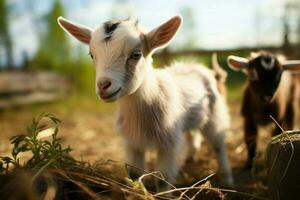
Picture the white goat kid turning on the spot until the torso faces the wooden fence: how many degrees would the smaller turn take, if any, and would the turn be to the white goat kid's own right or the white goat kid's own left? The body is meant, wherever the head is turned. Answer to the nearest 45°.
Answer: approximately 135° to the white goat kid's own right

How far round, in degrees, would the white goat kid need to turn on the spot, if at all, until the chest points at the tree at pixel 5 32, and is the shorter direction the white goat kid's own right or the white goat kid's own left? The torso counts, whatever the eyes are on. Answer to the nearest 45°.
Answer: approximately 135° to the white goat kid's own right

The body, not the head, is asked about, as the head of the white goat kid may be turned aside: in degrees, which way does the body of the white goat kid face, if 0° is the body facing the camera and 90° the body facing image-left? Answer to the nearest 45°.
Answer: approximately 45°

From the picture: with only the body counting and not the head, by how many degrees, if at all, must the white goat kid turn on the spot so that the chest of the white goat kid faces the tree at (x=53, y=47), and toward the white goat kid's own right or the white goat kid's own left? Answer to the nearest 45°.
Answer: approximately 135° to the white goat kid's own right

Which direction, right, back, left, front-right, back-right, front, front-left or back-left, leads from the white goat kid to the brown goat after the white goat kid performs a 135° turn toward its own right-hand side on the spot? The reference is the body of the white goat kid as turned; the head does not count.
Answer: front-right
